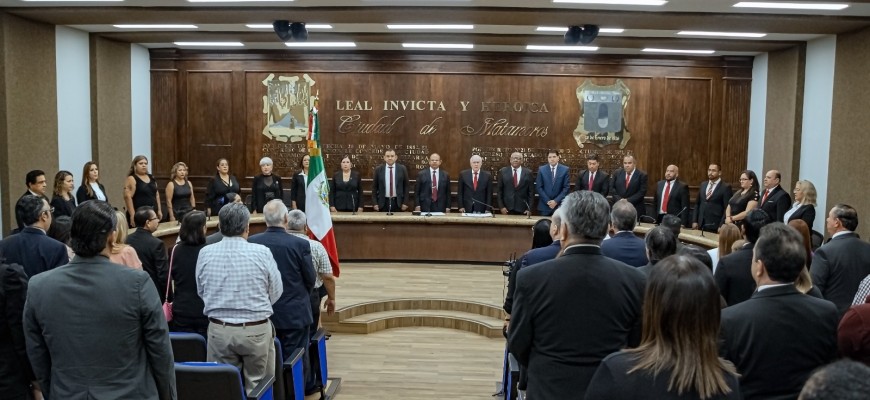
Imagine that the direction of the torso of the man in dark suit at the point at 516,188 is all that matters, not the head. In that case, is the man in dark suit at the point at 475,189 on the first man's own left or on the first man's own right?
on the first man's own right

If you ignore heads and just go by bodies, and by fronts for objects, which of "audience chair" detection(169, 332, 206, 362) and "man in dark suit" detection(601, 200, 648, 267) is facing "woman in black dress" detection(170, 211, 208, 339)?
the audience chair

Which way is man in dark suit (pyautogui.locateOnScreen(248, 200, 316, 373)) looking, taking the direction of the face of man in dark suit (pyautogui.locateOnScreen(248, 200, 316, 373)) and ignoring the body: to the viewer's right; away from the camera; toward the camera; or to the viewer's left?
away from the camera

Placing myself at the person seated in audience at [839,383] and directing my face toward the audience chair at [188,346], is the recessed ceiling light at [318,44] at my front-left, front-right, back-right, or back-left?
front-right

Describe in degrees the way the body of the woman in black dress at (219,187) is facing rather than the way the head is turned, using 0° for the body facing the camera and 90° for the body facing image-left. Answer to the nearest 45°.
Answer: approximately 315°

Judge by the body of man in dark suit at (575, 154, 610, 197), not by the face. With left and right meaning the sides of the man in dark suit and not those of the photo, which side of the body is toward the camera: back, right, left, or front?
front

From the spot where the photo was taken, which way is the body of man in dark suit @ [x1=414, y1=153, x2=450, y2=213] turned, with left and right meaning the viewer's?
facing the viewer

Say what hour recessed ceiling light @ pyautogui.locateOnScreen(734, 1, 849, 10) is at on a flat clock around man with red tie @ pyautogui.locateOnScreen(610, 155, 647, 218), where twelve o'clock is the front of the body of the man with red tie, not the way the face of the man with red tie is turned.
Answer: The recessed ceiling light is roughly at 11 o'clock from the man with red tie.

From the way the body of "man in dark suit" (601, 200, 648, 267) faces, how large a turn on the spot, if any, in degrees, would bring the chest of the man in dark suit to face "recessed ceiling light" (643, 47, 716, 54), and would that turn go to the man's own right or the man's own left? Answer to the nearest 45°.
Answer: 0° — they already face it

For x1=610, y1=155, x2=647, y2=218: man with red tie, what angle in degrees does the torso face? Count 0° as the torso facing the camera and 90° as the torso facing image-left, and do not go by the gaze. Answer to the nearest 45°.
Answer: approximately 0°

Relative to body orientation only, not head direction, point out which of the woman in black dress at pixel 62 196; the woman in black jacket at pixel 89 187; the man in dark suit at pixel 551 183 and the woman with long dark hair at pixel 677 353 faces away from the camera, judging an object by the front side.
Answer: the woman with long dark hair

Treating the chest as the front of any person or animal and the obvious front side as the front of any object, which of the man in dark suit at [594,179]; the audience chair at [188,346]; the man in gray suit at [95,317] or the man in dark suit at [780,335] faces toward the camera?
the man in dark suit at [594,179]

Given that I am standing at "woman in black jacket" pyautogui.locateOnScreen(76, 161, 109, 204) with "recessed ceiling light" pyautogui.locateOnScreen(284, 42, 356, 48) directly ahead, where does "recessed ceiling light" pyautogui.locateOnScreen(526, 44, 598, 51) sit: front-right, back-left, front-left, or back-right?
front-right

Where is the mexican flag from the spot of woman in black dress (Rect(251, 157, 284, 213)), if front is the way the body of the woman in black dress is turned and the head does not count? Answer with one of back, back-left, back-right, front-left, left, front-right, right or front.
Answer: front

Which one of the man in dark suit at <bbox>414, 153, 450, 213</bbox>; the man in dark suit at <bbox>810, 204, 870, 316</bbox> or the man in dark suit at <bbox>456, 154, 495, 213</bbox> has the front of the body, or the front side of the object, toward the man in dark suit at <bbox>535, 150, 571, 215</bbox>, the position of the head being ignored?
the man in dark suit at <bbox>810, 204, 870, 316</bbox>

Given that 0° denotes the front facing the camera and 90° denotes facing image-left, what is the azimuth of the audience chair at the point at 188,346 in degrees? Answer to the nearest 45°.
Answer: approximately 180°

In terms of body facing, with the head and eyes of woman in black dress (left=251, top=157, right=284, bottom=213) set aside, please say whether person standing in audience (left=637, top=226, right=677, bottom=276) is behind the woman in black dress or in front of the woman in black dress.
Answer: in front

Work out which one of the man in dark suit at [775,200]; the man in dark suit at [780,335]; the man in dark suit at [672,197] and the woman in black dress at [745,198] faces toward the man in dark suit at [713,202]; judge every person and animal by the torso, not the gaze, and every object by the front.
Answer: the man in dark suit at [780,335]

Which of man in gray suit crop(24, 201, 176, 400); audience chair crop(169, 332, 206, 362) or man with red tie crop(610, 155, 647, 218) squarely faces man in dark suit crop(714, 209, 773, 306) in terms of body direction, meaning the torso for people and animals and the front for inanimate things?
the man with red tie

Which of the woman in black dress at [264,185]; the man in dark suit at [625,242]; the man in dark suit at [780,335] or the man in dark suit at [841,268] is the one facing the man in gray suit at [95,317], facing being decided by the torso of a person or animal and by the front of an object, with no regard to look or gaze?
the woman in black dress

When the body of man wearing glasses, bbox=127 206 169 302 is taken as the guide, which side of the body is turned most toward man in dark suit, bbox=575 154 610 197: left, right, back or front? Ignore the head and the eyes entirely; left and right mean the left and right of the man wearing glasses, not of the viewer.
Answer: front
